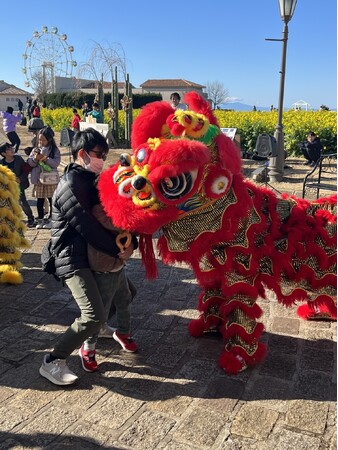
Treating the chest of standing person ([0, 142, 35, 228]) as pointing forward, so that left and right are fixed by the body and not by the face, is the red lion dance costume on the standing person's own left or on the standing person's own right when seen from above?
on the standing person's own left

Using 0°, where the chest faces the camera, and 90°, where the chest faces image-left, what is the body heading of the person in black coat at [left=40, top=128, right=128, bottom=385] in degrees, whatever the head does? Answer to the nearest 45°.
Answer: approximately 270°

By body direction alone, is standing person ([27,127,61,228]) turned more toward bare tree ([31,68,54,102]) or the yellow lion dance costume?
the yellow lion dance costume

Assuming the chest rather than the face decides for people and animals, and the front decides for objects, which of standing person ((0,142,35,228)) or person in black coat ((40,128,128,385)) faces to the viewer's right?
the person in black coat

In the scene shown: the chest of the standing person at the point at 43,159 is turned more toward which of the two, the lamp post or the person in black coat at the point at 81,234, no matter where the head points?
the person in black coat

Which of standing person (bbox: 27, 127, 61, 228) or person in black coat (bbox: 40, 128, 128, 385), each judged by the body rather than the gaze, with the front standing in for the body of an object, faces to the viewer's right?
the person in black coat

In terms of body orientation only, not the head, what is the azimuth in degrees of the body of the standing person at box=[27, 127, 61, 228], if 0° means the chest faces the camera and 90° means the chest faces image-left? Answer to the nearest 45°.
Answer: approximately 45°

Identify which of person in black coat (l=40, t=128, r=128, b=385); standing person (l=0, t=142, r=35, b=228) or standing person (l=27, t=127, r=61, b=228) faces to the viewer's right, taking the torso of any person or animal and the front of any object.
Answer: the person in black coat

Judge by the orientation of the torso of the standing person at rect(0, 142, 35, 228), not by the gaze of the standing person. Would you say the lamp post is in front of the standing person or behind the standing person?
behind

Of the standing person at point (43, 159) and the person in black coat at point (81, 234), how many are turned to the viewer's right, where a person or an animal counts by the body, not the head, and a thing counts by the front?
1

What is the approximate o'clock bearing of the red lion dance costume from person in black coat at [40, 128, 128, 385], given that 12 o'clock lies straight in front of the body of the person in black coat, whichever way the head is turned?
The red lion dance costume is roughly at 12 o'clock from the person in black coat.
